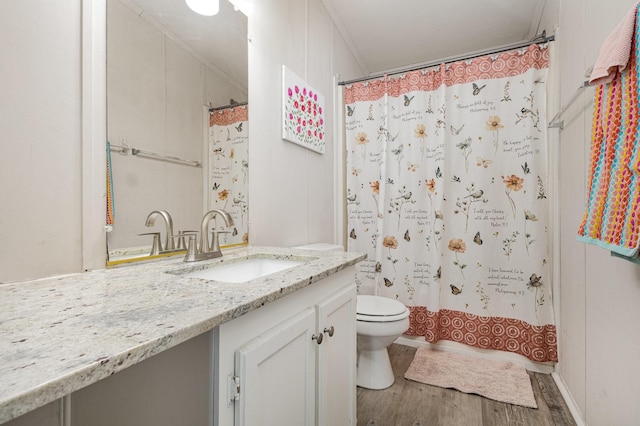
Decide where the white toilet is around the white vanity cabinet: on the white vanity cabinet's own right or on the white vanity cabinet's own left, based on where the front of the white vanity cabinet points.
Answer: on the white vanity cabinet's own left

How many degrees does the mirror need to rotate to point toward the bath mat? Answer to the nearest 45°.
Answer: approximately 45° to its left

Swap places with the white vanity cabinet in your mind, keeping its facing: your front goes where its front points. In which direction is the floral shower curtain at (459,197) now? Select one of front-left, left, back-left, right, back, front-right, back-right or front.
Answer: left

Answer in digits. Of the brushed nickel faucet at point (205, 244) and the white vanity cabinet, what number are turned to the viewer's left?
0

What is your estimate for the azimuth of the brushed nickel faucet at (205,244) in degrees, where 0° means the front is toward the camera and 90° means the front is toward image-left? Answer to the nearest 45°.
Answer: approximately 315°

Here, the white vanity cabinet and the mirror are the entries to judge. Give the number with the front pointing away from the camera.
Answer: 0

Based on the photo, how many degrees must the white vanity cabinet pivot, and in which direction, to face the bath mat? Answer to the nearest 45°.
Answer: approximately 90° to its left

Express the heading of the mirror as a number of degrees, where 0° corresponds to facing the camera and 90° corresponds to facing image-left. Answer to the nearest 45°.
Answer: approximately 315°

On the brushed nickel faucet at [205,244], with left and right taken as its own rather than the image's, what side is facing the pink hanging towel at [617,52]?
front
